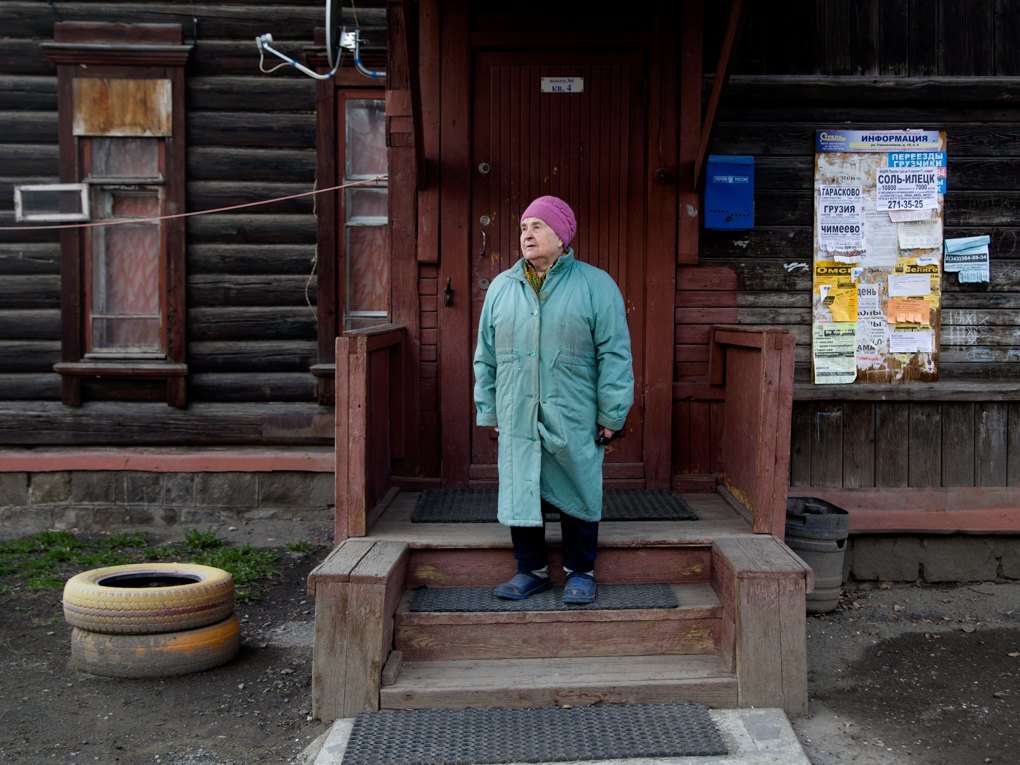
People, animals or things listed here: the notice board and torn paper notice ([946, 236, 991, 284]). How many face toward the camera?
2

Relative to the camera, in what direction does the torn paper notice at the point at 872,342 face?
facing the viewer

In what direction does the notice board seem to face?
toward the camera

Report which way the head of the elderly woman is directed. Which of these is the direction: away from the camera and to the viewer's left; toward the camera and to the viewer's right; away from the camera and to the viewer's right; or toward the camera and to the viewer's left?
toward the camera and to the viewer's left

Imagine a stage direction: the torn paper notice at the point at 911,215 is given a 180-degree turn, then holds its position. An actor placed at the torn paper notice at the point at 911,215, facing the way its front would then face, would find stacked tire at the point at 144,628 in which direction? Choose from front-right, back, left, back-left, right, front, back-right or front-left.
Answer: back-left

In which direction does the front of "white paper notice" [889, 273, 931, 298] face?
toward the camera

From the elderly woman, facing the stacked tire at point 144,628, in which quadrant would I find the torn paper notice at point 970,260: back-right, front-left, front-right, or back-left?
back-right

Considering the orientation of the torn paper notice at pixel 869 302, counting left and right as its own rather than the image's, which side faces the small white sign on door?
right

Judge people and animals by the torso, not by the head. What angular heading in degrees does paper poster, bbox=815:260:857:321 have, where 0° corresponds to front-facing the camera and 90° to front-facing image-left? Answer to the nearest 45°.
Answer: approximately 0°

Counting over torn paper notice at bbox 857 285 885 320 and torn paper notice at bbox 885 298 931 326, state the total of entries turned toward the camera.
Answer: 2
